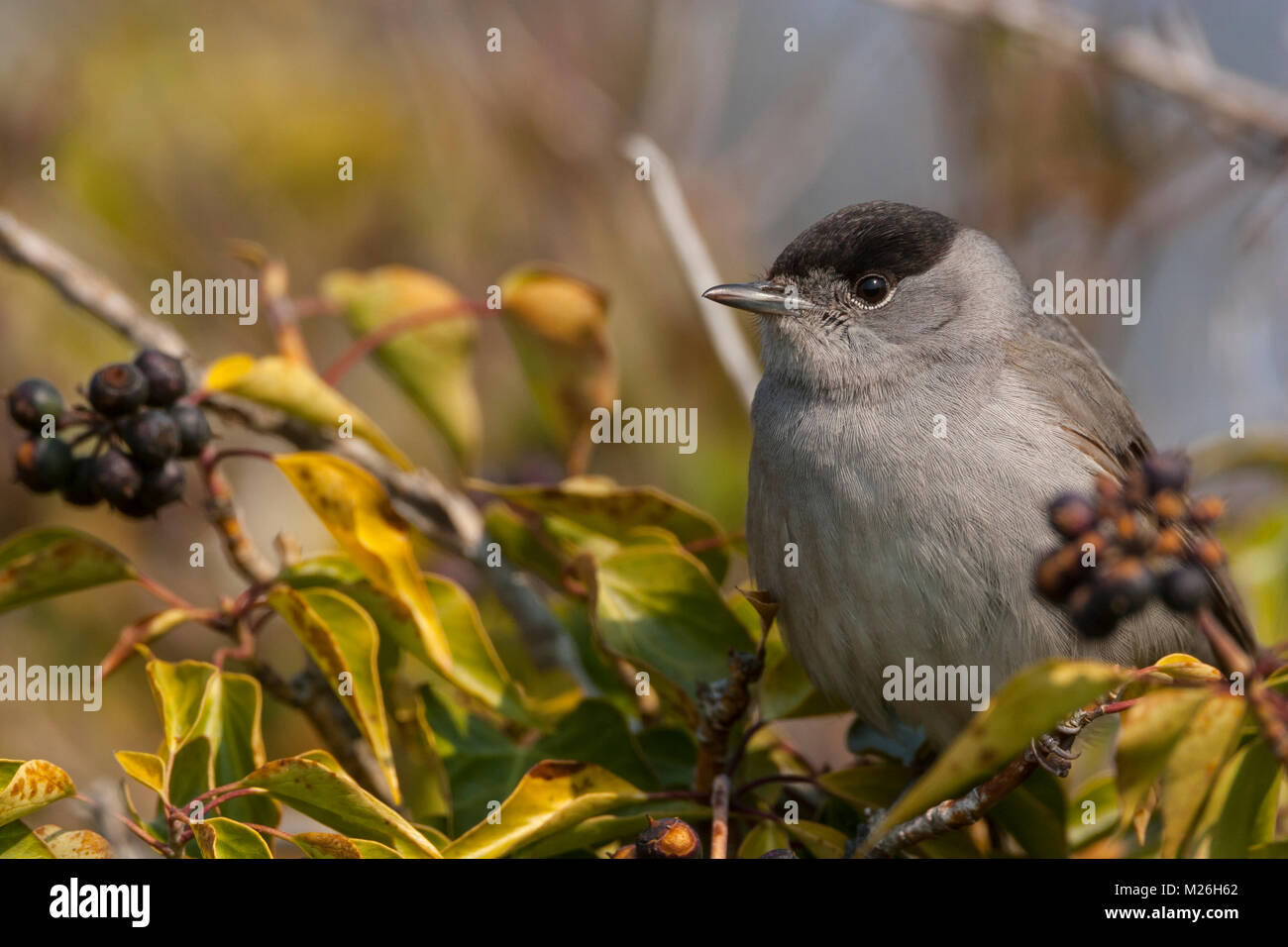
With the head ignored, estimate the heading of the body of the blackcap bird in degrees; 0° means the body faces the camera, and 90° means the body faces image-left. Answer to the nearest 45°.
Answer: approximately 45°

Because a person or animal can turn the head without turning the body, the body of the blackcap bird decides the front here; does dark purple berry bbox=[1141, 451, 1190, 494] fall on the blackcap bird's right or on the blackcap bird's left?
on the blackcap bird's left

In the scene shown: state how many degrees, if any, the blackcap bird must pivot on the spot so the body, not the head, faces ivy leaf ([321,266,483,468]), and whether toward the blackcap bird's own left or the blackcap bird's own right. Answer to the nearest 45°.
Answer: approximately 45° to the blackcap bird's own right

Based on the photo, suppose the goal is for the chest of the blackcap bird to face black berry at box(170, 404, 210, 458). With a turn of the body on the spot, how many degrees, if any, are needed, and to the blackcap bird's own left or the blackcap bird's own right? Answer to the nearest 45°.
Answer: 0° — it already faces it

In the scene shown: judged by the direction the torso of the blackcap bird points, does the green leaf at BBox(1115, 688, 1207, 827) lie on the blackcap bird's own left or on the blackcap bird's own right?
on the blackcap bird's own left

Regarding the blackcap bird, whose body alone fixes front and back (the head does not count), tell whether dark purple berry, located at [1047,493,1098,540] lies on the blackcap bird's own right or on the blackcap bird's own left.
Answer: on the blackcap bird's own left
